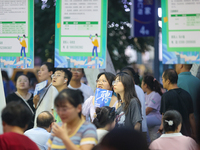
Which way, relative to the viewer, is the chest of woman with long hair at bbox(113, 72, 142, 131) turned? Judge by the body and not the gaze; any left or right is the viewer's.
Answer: facing the viewer and to the left of the viewer

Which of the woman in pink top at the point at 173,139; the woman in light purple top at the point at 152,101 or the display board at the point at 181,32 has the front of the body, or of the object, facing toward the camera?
the display board

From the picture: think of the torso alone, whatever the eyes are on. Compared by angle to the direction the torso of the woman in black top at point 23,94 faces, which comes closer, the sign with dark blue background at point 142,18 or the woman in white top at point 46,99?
the woman in white top

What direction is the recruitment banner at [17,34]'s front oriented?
toward the camera

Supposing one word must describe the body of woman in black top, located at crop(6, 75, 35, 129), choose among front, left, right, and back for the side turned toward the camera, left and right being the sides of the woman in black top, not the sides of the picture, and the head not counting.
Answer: front

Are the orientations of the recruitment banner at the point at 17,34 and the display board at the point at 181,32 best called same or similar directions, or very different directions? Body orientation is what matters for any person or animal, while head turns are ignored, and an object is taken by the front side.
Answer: same or similar directions

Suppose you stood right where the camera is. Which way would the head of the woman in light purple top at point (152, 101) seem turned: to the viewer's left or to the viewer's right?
to the viewer's left

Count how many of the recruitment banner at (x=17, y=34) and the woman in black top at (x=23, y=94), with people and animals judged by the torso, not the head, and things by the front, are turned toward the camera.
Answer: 2

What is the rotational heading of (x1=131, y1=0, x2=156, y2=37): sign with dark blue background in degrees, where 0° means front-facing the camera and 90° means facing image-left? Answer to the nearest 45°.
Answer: approximately 0°

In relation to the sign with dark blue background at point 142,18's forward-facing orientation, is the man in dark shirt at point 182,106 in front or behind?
in front

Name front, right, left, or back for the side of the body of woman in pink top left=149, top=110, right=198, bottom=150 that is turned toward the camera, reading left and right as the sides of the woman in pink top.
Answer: back

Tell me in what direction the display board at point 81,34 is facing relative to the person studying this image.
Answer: facing the viewer
